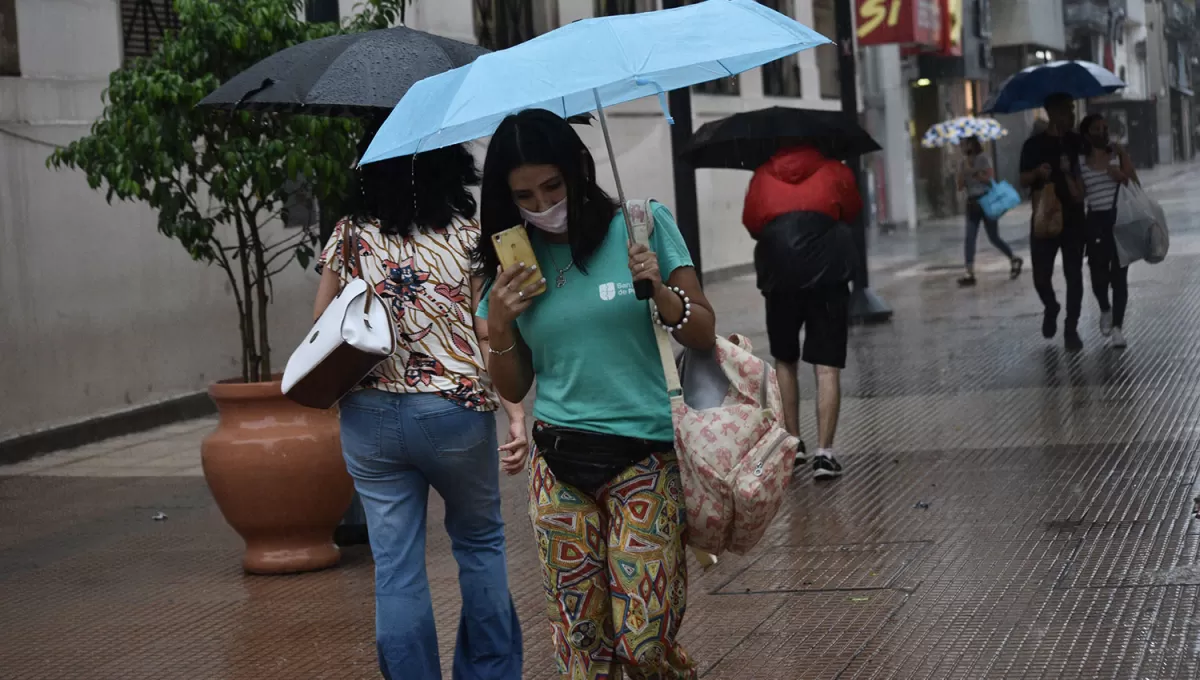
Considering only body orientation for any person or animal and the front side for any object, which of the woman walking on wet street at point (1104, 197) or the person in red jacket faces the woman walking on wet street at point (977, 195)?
the person in red jacket

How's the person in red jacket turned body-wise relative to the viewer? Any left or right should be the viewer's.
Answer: facing away from the viewer

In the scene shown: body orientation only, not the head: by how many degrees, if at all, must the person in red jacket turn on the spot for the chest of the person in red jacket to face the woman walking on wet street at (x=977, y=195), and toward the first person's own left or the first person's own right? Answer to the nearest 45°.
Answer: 0° — they already face them

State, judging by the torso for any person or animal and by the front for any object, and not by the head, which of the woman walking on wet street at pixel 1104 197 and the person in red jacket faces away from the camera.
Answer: the person in red jacket

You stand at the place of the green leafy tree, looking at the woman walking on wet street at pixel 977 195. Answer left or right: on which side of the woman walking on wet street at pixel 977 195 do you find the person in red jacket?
right

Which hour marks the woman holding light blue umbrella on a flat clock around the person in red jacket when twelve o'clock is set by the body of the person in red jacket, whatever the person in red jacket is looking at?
The woman holding light blue umbrella is roughly at 6 o'clock from the person in red jacket.

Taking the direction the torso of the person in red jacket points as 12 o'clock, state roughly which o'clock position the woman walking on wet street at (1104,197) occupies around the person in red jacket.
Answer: The woman walking on wet street is roughly at 1 o'clock from the person in red jacket.

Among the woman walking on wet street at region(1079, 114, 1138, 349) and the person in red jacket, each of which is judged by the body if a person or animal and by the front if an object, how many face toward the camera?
1

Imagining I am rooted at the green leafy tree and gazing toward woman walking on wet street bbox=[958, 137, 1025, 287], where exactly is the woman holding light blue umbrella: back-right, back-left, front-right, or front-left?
back-right

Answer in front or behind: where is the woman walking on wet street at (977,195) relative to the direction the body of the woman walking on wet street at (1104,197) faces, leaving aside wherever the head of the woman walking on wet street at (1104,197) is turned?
behind

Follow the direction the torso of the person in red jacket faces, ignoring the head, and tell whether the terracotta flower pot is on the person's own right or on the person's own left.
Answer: on the person's own left

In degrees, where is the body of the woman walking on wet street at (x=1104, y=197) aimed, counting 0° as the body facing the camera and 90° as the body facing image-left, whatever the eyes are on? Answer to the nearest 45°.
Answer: approximately 0°

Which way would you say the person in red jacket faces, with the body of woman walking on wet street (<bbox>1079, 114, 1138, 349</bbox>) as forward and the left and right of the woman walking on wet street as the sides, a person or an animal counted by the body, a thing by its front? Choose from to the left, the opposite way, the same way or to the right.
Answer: the opposite way
